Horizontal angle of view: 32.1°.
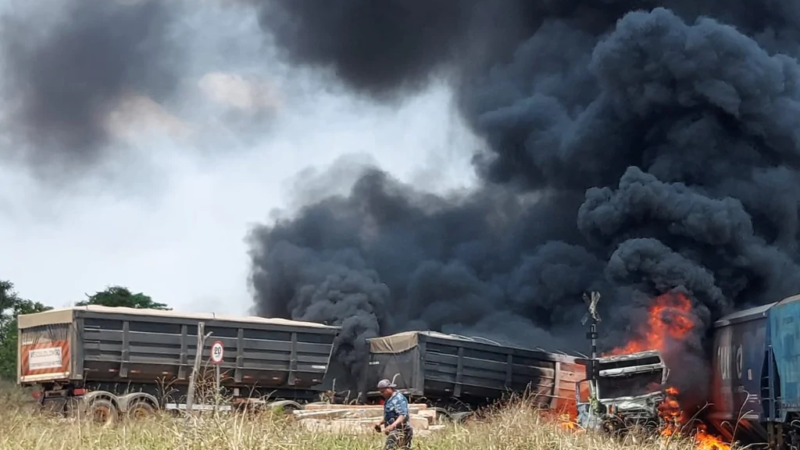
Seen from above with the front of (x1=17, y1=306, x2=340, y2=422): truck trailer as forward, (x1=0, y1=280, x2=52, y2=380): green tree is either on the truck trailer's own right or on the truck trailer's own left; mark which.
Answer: on the truck trailer's own left

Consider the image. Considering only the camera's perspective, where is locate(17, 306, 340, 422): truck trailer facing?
facing away from the viewer and to the right of the viewer

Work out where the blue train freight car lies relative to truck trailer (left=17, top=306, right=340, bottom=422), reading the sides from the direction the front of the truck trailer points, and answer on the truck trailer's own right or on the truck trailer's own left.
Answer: on the truck trailer's own right

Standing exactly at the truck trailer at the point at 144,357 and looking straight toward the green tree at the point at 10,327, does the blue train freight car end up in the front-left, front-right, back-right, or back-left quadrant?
back-right
